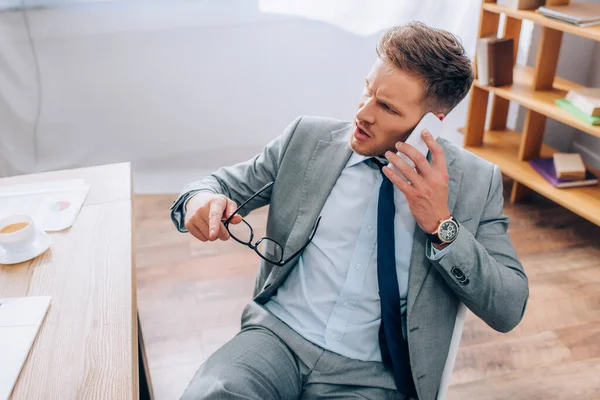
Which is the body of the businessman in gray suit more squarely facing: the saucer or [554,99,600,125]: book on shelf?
the saucer

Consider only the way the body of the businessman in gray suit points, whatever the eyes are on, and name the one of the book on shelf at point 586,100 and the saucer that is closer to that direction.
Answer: the saucer

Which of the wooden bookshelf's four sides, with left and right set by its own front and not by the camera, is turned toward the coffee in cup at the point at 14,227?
front

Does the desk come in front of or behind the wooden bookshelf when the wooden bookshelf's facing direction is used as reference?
in front

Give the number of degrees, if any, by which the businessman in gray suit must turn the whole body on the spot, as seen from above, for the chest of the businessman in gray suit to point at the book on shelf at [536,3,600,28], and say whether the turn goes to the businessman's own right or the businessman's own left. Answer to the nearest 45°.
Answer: approximately 180°

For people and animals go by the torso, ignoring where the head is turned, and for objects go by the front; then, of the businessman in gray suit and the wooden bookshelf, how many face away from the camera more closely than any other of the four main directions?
0

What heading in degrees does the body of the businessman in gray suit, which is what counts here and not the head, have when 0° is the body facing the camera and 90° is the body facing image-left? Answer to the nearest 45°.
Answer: approximately 45°

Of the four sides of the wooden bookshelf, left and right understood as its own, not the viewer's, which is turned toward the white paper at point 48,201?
front

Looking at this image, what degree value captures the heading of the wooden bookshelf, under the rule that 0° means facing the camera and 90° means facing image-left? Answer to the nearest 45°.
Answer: approximately 45°

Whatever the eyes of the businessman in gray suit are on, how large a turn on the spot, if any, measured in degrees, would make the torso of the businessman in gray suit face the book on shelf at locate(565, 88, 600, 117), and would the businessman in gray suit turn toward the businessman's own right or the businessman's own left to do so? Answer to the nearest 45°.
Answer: approximately 180°

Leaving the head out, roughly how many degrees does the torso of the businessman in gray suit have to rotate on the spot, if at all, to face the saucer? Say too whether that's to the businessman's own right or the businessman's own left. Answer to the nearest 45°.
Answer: approximately 45° to the businessman's own right

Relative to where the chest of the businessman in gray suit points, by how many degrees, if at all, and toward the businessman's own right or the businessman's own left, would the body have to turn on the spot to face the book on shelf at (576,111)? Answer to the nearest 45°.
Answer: approximately 180°

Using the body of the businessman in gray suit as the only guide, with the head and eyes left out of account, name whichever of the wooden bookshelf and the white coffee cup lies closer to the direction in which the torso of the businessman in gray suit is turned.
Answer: the white coffee cup

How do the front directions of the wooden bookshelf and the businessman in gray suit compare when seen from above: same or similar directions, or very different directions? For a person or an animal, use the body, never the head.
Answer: same or similar directions

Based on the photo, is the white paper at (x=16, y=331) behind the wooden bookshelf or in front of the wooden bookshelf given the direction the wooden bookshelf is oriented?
in front
